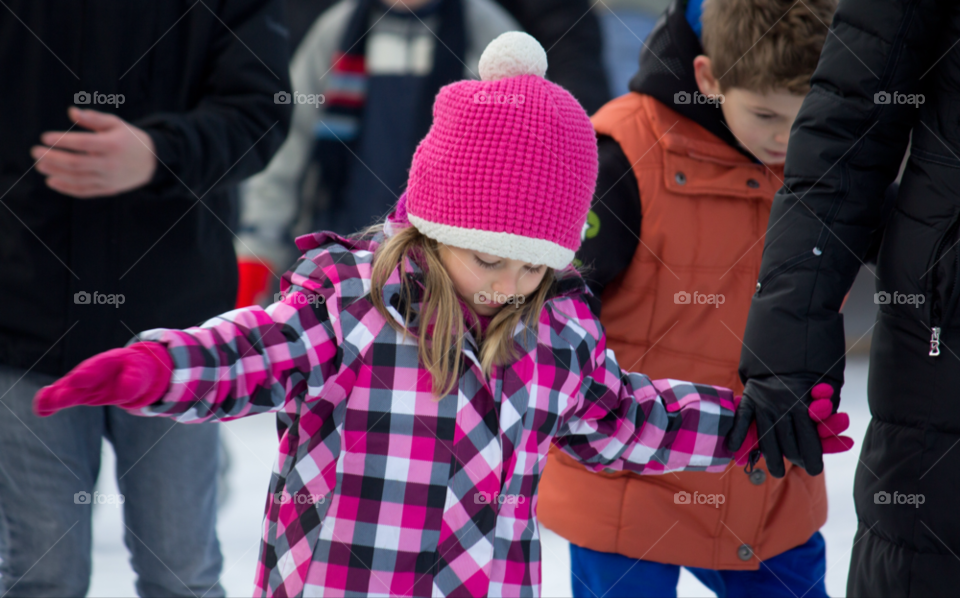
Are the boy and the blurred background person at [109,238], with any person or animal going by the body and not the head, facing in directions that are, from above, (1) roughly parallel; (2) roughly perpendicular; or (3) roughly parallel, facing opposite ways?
roughly parallel

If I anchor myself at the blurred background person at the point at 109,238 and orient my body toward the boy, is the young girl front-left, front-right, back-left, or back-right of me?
front-right

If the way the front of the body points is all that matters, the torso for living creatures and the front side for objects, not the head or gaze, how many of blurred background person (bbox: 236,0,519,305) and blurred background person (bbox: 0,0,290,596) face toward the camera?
2

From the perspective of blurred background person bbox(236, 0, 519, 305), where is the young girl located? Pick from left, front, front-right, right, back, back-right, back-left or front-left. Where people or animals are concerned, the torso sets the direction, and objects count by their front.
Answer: front

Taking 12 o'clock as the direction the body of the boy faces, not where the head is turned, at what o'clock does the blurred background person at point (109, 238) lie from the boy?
The blurred background person is roughly at 4 o'clock from the boy.

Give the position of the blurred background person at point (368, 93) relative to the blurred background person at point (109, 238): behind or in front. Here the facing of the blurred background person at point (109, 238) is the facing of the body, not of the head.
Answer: behind

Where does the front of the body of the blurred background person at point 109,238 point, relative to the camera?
toward the camera

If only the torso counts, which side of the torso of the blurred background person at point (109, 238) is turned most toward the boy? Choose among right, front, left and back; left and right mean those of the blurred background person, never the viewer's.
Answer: left

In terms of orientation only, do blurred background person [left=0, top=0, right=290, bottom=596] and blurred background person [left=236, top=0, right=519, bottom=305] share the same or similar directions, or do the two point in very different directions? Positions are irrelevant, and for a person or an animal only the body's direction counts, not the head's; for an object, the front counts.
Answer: same or similar directions

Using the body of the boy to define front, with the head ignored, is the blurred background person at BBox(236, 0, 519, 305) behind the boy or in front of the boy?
behind

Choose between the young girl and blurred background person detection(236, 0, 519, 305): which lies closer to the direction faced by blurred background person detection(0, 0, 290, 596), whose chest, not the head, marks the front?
the young girl
